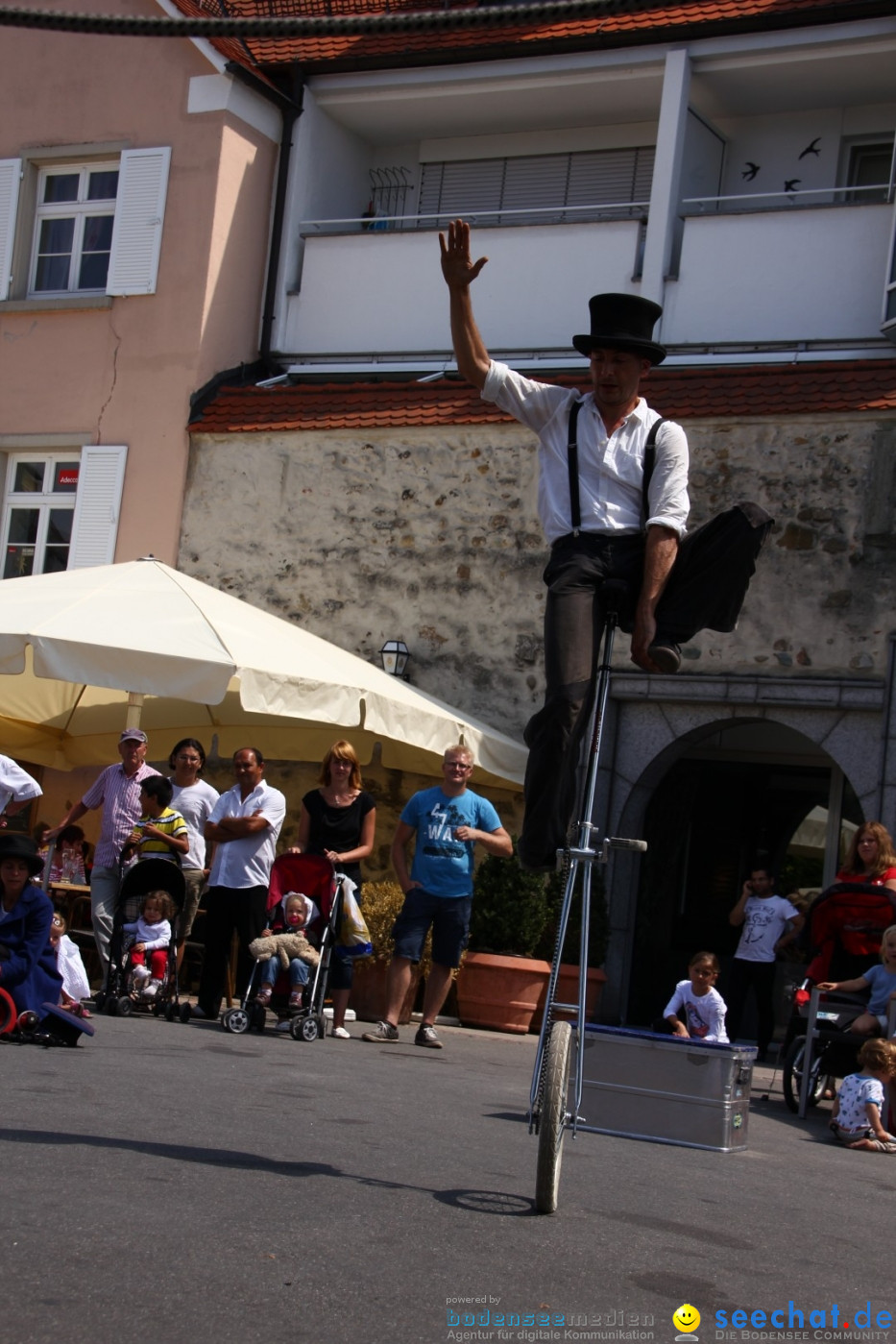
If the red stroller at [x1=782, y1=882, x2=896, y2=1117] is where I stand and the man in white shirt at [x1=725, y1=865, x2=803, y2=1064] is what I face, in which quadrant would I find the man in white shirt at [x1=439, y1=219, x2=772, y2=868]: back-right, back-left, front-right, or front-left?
back-left

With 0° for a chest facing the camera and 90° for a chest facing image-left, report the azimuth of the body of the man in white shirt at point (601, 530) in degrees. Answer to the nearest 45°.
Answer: approximately 0°

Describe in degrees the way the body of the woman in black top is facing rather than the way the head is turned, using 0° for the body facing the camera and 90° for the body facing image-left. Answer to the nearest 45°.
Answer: approximately 0°

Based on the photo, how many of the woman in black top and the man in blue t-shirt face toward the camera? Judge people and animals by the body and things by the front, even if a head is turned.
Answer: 2

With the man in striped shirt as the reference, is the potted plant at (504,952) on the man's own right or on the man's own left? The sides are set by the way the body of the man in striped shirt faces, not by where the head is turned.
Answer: on the man's own left

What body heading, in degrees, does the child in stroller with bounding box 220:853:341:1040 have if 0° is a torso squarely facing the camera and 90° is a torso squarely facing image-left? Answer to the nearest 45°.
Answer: approximately 45°

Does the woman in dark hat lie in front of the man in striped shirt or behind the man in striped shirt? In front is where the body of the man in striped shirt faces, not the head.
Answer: in front

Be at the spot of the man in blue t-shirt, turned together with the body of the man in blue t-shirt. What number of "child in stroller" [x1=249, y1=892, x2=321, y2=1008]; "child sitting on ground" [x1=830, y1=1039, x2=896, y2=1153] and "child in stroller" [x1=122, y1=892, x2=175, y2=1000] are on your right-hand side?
2

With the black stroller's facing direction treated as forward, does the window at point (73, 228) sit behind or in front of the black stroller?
behind

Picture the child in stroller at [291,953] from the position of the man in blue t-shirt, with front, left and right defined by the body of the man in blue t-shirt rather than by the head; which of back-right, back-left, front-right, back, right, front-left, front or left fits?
right
